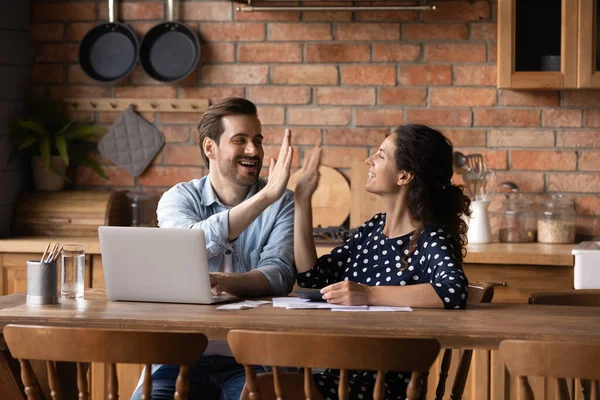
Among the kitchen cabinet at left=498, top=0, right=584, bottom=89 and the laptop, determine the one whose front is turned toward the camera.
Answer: the kitchen cabinet

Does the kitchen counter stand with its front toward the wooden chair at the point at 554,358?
yes

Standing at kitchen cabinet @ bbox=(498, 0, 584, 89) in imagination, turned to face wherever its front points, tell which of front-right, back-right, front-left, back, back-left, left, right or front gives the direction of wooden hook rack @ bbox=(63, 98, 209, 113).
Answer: right

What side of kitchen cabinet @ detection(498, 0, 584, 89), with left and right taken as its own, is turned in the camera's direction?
front

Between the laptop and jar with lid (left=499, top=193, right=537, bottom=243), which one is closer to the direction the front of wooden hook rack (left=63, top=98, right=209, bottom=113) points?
the laptop

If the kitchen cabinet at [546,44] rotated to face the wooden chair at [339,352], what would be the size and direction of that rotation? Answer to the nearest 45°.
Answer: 0° — it already faces it

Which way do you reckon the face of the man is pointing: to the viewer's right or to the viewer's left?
to the viewer's right

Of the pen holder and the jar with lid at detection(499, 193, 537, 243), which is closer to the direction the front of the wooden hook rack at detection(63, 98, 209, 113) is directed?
the pen holder

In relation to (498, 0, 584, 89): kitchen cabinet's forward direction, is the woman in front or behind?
in front

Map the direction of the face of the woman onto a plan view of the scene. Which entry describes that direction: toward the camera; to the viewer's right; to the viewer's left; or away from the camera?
to the viewer's left

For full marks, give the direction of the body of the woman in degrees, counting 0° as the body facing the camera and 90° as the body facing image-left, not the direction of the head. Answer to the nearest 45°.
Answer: approximately 45°

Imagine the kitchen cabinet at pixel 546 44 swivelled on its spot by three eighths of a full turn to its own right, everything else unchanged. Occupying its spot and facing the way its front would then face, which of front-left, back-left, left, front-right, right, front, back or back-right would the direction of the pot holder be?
front-left

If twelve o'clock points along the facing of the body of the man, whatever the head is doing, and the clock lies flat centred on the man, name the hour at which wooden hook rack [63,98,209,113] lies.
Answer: The wooden hook rack is roughly at 7 o'clock from the man.

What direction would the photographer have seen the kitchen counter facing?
facing the viewer

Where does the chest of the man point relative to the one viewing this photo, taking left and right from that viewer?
facing the viewer and to the right of the viewer

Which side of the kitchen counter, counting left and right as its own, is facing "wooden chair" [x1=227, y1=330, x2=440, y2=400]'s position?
front

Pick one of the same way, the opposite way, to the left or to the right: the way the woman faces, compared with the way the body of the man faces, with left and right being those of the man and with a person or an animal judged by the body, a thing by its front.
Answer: to the right

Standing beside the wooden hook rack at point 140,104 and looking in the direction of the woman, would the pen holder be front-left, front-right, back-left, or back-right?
front-right
